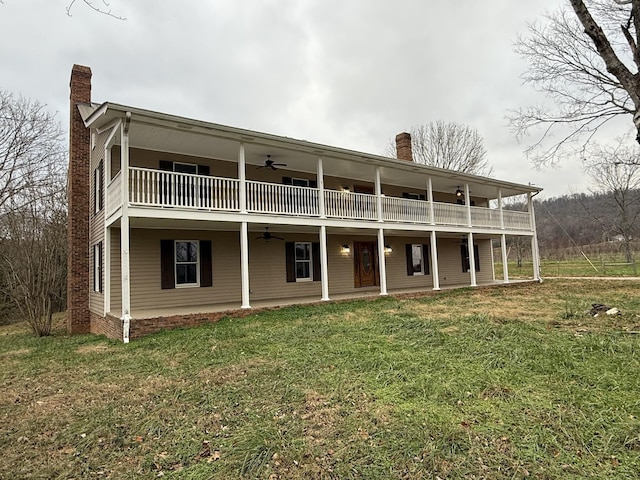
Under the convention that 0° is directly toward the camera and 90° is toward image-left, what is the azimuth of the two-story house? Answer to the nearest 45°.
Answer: approximately 315°

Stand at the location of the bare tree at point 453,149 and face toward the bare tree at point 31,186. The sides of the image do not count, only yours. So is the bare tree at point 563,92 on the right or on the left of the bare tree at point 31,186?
left

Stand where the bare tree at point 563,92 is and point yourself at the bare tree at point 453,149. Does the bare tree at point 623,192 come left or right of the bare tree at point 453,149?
right

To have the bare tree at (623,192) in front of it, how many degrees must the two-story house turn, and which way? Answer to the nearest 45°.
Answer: approximately 90° to its left

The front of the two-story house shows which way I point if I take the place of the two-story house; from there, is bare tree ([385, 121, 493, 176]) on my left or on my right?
on my left
